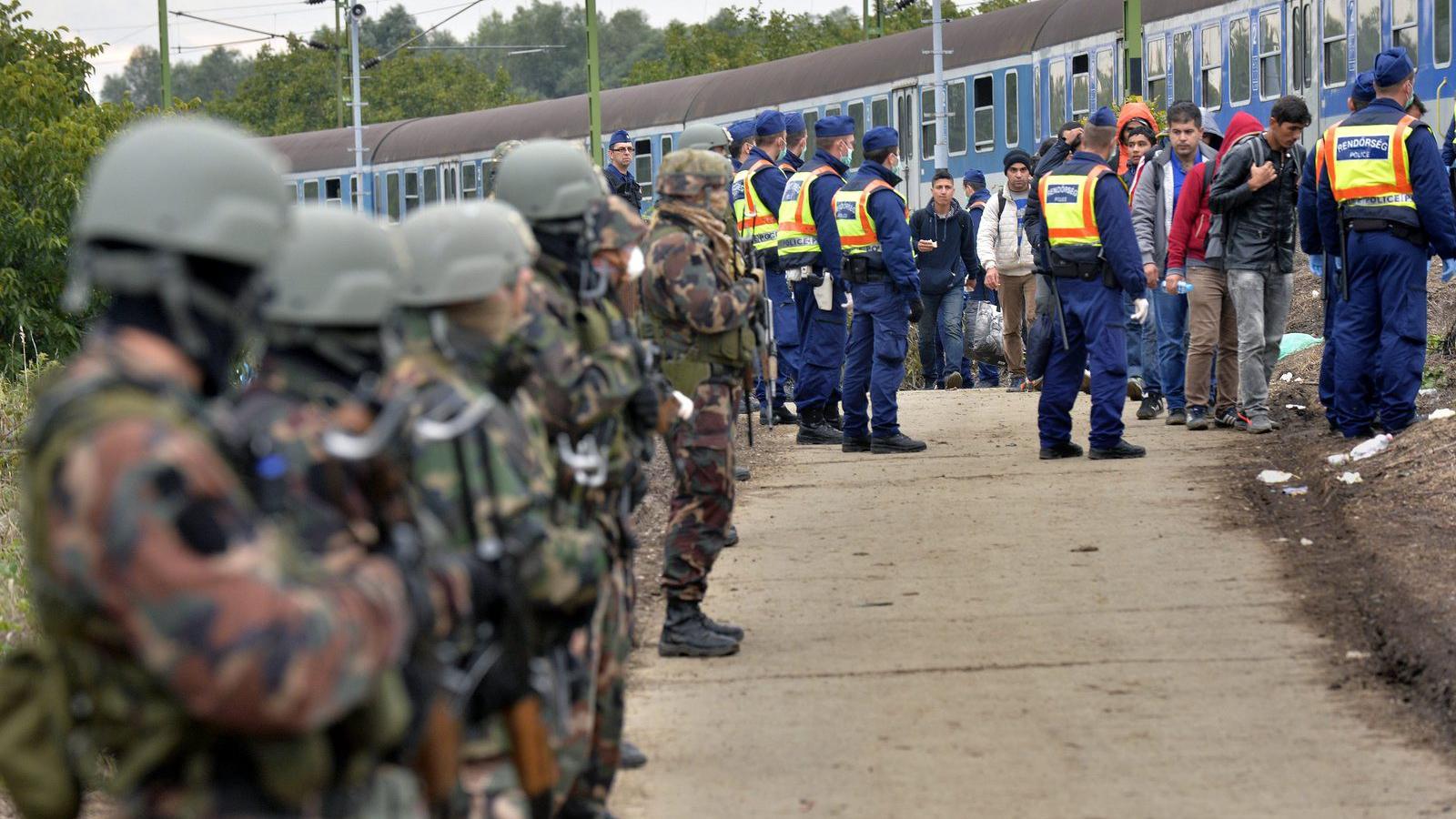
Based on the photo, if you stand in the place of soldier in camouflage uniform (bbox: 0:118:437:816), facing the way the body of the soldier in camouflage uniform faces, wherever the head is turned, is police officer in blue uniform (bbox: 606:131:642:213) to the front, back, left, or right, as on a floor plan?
left

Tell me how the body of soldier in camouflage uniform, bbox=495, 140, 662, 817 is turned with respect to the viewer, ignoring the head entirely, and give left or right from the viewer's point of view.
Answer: facing to the right of the viewer

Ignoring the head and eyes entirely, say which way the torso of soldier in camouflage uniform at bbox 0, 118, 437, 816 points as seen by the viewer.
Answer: to the viewer's right

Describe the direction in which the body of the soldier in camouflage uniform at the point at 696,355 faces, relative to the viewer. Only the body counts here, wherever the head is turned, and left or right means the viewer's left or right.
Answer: facing to the right of the viewer

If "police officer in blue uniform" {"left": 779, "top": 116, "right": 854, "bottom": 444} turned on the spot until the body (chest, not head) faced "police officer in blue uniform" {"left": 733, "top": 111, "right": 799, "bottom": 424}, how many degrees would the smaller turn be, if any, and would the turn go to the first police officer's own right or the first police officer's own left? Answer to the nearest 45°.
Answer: approximately 45° to the first police officer's own left

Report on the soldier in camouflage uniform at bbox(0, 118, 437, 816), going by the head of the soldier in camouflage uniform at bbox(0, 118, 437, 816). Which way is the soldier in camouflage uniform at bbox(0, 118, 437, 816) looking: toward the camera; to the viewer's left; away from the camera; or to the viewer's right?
to the viewer's right

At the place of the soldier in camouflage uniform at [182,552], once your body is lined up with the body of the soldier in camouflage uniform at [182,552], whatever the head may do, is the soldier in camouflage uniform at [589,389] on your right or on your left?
on your left

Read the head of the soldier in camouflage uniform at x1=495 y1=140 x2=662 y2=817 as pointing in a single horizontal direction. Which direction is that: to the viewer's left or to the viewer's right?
to the viewer's right

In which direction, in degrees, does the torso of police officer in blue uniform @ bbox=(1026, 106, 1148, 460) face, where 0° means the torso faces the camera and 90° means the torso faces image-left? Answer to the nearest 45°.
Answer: approximately 225°
